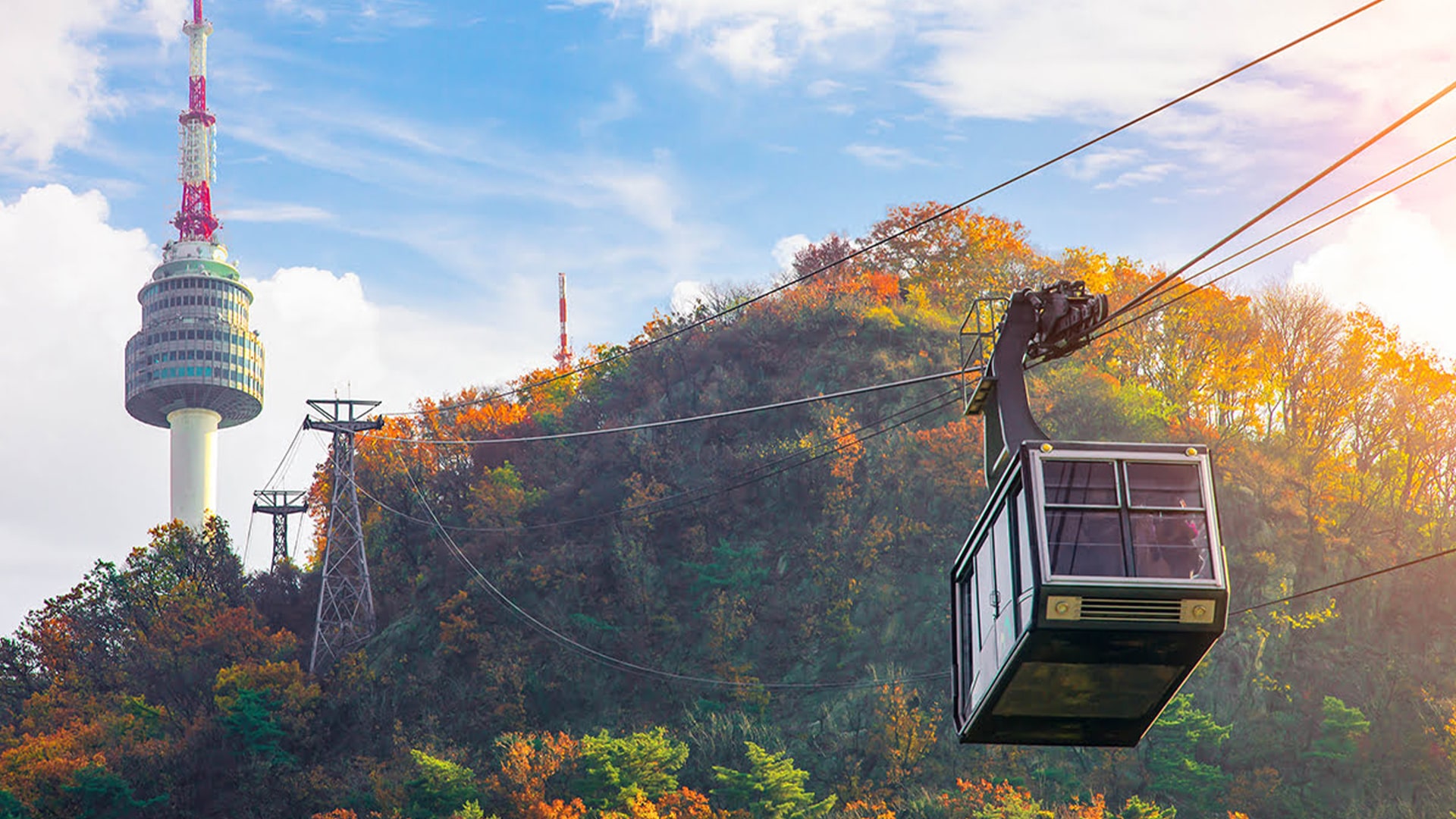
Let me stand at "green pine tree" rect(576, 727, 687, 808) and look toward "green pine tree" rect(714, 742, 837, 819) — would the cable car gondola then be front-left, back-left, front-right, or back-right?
front-right
